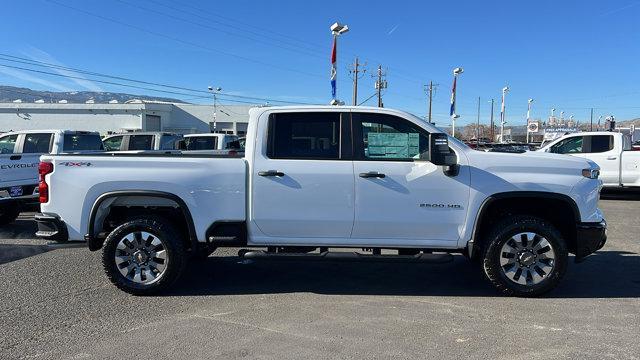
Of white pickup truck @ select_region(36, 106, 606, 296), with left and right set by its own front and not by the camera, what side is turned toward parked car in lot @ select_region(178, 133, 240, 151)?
left

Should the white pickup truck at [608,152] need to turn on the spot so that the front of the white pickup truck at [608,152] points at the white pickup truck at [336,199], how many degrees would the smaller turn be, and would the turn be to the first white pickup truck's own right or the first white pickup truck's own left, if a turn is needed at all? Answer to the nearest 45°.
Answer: approximately 90° to the first white pickup truck's own left

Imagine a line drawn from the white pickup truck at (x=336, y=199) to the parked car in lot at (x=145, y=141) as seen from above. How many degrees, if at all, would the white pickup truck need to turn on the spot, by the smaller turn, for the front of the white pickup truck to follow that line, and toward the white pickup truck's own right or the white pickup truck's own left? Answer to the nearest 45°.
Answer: approximately 135° to the white pickup truck's own left

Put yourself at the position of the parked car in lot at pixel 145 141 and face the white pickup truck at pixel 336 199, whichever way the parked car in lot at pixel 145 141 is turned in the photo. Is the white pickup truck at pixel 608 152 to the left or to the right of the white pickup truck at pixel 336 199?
left

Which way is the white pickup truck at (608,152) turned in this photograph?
to the viewer's left

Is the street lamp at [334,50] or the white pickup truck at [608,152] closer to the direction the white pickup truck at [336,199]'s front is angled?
the white pickup truck

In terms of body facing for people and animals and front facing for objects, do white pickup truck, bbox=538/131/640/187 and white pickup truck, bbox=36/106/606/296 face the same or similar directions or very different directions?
very different directions

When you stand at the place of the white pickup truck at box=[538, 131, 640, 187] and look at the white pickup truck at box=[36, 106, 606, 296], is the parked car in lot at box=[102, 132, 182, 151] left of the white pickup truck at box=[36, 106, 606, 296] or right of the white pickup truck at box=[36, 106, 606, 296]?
right

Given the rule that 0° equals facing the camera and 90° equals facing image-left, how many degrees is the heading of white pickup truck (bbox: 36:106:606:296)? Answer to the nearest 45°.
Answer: approximately 270°

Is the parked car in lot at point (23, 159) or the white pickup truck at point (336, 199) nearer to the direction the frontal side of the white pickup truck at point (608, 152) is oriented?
the parked car in lot

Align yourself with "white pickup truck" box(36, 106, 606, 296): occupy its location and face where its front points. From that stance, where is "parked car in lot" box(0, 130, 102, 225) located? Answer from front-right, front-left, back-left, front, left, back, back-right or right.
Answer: back-left

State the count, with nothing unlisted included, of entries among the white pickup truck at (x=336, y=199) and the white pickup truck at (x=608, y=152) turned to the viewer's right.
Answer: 1

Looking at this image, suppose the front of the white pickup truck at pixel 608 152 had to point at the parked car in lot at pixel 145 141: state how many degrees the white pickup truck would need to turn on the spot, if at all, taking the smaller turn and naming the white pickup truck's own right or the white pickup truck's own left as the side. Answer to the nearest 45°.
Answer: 0° — it already faces it
